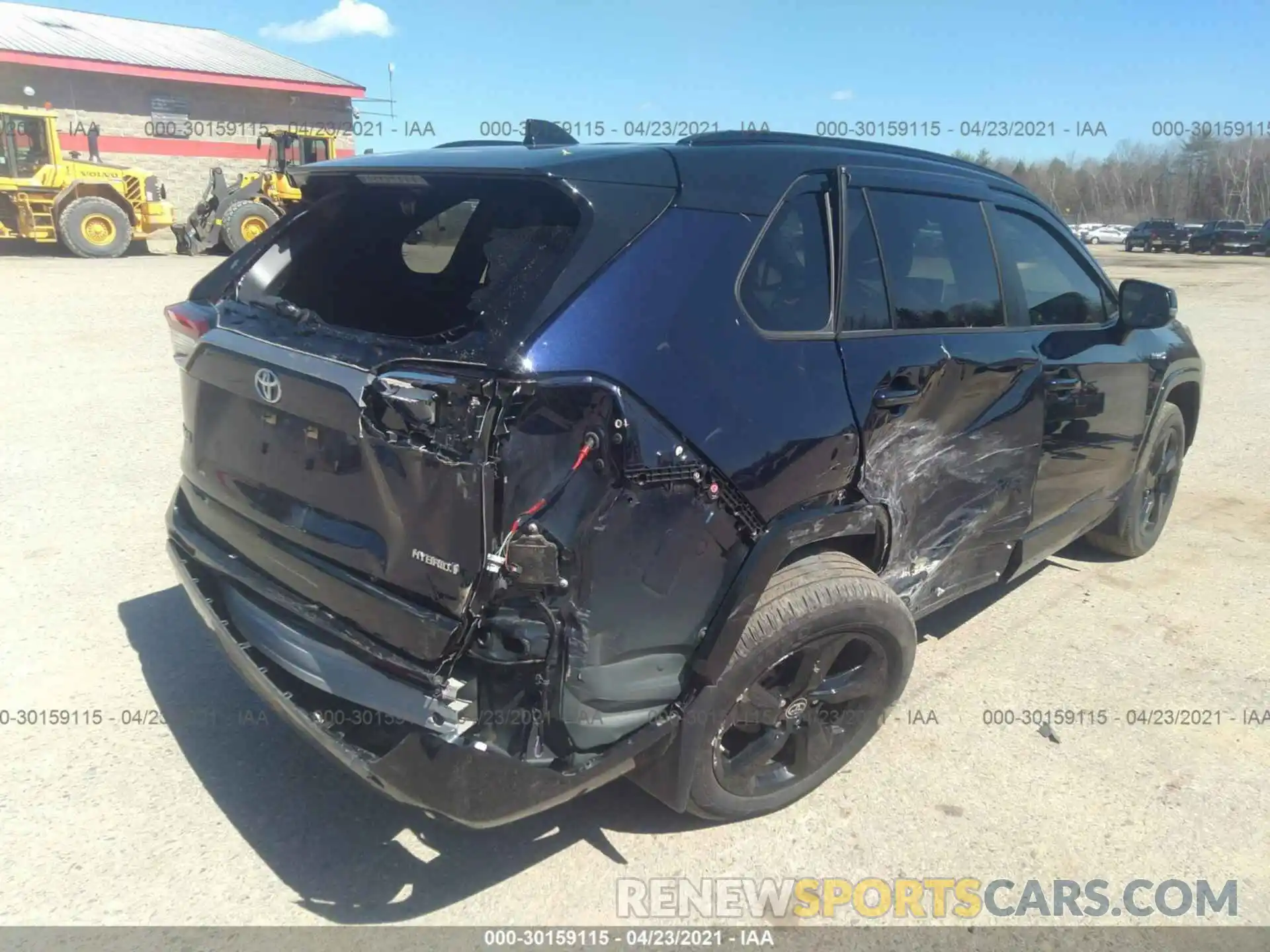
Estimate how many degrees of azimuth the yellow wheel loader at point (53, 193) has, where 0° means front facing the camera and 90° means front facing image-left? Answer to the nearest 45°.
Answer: approximately 90°

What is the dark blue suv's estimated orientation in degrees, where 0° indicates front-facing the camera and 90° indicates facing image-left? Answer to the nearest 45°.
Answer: approximately 225°

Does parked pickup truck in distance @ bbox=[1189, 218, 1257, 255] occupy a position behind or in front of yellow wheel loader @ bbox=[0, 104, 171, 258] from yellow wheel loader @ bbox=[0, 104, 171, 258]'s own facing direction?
behind

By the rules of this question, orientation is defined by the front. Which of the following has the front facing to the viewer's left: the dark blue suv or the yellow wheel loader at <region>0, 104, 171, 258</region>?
the yellow wheel loader

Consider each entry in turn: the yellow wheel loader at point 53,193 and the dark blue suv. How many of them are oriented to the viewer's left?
1
